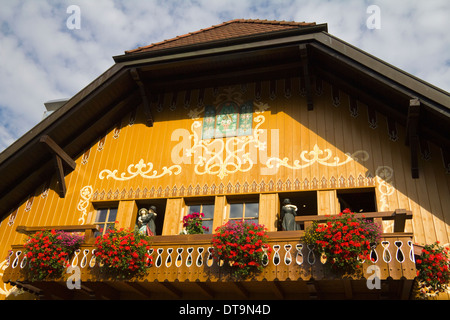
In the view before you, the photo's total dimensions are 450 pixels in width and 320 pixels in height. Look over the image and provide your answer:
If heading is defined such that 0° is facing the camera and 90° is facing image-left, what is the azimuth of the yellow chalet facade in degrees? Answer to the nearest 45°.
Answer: approximately 0°
